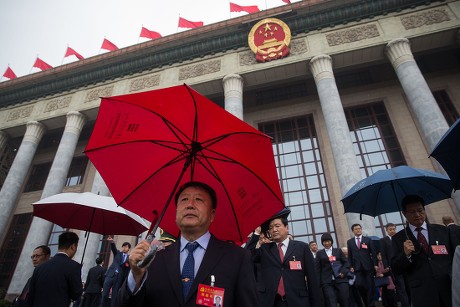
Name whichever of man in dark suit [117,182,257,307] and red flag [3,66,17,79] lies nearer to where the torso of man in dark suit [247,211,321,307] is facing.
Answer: the man in dark suit

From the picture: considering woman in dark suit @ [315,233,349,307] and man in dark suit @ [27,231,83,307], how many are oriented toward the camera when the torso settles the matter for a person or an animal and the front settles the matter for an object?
1

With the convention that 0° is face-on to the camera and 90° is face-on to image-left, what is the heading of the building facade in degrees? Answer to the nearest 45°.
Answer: approximately 45°

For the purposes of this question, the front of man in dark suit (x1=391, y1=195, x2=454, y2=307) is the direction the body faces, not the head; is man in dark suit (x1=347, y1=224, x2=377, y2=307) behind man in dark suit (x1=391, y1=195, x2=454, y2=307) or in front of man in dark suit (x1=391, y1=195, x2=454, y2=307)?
behind

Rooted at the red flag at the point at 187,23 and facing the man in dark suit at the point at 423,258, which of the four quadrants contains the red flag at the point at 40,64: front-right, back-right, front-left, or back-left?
back-right

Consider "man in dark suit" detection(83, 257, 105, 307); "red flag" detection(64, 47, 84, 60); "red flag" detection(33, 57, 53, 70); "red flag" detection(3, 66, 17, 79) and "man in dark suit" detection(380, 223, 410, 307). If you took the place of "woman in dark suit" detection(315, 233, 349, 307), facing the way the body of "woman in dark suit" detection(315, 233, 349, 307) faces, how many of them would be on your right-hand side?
4

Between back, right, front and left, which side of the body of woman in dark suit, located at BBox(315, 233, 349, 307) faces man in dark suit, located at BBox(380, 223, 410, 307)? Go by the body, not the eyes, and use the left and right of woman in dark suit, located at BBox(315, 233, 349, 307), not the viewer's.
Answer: left

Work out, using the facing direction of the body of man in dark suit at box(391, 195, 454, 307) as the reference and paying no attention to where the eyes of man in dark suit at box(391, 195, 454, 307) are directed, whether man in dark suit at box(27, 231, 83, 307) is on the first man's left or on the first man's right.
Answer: on the first man's right

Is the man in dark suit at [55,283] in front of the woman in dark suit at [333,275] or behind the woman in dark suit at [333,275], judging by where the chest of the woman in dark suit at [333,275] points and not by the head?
in front

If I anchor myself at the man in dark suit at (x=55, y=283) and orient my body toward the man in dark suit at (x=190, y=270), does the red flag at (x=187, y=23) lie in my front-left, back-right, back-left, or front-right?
back-left

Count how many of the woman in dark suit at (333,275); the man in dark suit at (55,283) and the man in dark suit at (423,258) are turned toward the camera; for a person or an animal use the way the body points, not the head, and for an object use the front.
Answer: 2

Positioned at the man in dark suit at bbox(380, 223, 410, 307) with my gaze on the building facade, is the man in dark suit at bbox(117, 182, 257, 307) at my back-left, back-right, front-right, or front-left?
back-left
